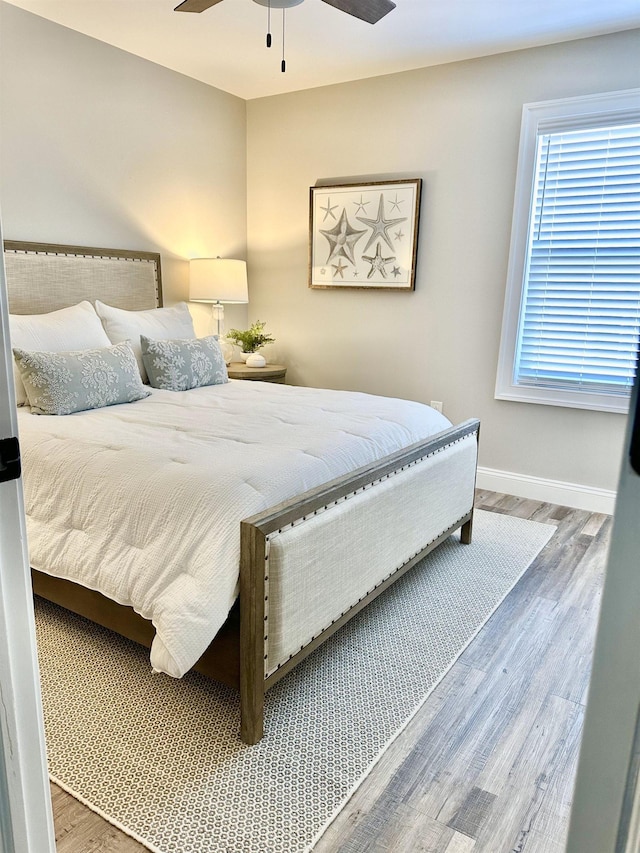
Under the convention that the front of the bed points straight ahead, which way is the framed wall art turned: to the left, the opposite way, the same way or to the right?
to the right

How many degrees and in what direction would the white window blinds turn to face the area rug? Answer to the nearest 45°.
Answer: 0° — it already faces it

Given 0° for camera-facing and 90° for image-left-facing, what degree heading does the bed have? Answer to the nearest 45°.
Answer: approximately 315°

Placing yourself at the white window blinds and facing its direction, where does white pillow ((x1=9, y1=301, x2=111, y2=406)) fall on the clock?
The white pillow is roughly at 2 o'clock from the white window blinds.

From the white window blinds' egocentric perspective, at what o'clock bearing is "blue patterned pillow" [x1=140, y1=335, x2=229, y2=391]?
The blue patterned pillow is roughly at 2 o'clock from the white window blinds.

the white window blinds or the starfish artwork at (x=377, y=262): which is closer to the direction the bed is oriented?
the white window blinds

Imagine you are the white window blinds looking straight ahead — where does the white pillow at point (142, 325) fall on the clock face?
The white pillow is roughly at 2 o'clock from the white window blinds.

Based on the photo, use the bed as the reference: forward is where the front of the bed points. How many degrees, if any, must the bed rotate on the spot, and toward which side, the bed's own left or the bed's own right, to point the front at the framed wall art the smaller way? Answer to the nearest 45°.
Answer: approximately 135° to the bed's own left

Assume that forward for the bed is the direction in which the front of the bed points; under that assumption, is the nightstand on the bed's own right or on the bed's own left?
on the bed's own left
